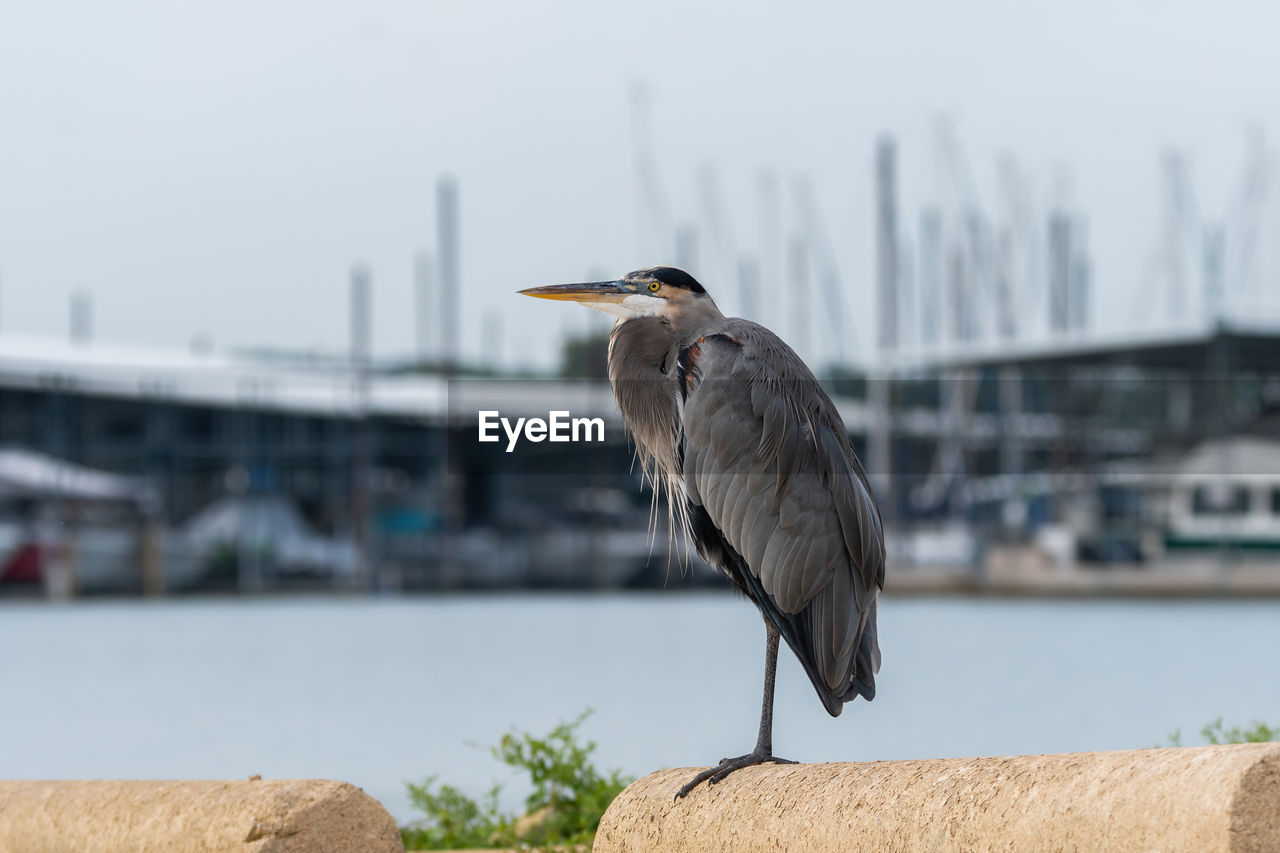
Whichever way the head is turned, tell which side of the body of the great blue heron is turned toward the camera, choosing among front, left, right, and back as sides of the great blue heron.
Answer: left

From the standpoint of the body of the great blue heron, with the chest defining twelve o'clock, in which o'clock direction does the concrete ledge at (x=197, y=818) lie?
The concrete ledge is roughly at 12 o'clock from the great blue heron.

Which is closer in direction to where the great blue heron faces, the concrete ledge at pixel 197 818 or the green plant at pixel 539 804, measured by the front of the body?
the concrete ledge
